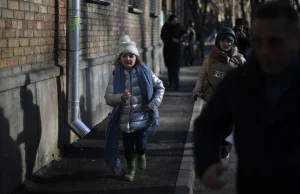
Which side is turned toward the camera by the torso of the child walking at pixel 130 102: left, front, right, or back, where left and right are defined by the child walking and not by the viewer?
front

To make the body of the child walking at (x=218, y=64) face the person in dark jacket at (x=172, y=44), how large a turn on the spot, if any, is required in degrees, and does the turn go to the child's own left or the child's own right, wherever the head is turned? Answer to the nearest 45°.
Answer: approximately 180°

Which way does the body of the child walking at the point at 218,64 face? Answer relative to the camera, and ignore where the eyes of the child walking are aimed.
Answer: toward the camera

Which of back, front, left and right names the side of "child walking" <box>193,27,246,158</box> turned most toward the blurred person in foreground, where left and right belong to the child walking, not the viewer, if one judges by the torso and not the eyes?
front

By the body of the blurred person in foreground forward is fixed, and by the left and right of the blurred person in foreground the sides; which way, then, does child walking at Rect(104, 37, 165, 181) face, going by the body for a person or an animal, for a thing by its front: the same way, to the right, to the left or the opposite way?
the same way

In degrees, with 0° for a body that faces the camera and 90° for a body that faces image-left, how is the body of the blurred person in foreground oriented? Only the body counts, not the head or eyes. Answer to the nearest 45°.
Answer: approximately 0°

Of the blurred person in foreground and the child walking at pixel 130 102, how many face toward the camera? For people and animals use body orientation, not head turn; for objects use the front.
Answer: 2

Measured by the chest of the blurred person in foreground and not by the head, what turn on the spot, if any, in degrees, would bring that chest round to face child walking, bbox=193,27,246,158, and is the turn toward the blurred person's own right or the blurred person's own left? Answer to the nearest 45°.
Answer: approximately 180°

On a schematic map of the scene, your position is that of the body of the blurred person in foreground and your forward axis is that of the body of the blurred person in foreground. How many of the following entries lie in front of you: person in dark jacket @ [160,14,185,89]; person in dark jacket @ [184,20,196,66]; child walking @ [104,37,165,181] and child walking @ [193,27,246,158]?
0

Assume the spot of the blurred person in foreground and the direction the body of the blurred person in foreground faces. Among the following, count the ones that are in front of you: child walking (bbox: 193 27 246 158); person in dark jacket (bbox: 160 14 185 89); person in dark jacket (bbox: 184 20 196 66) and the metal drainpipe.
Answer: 0

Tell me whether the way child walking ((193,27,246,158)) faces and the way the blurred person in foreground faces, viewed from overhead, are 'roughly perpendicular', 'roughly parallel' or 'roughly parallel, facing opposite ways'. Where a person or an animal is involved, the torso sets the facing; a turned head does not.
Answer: roughly parallel

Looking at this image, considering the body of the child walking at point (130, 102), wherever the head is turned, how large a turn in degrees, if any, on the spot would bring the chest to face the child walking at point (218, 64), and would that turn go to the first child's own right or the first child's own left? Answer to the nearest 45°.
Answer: approximately 135° to the first child's own left

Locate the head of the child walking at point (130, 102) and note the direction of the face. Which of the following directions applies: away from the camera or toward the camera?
toward the camera

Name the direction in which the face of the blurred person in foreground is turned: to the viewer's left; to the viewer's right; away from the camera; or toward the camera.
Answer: toward the camera

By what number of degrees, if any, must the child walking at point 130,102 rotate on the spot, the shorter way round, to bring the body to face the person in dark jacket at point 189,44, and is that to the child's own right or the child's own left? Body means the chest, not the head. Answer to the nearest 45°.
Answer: approximately 180°

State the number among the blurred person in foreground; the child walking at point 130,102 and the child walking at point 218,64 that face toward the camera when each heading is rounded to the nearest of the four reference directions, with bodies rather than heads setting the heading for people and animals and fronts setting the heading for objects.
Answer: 3

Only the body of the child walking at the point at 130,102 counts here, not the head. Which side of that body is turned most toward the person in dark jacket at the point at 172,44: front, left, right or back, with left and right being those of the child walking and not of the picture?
back

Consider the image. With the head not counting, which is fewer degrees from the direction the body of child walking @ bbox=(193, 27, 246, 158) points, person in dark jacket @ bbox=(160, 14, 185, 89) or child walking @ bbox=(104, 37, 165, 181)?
the child walking
